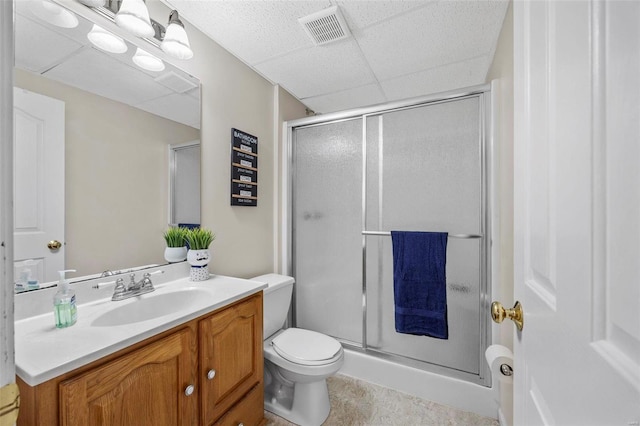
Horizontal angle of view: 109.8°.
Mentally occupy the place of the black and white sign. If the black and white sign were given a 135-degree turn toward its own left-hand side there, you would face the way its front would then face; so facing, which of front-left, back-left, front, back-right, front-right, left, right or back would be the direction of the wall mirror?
back-left

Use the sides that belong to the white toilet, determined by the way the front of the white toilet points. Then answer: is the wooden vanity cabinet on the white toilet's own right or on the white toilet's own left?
on the white toilet's own right

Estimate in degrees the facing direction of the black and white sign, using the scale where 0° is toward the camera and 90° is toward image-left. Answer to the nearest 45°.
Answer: approximately 315°

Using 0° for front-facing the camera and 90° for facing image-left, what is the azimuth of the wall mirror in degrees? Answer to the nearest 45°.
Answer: approximately 315°

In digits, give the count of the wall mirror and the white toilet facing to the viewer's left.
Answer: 0

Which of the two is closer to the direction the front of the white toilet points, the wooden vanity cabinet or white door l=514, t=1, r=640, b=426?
the white door

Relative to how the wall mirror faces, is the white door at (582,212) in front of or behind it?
in front

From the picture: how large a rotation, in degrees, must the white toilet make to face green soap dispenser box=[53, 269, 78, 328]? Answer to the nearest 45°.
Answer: approximately 90° to its right
